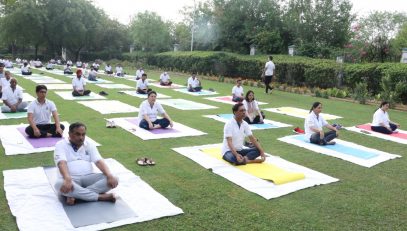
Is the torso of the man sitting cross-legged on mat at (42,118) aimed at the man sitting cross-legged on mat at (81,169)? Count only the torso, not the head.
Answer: yes

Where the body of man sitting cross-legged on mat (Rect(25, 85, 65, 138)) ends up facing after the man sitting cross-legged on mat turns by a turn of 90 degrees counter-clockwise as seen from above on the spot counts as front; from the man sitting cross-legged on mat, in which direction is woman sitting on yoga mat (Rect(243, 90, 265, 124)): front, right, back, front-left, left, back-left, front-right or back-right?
front

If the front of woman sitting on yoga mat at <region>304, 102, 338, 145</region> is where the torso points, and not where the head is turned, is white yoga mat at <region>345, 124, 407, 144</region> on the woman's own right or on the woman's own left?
on the woman's own left

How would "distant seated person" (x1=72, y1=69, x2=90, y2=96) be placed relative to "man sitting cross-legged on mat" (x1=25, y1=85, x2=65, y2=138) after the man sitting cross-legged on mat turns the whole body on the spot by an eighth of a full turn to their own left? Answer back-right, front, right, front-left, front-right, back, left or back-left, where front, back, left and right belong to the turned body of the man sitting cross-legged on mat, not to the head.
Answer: back-left

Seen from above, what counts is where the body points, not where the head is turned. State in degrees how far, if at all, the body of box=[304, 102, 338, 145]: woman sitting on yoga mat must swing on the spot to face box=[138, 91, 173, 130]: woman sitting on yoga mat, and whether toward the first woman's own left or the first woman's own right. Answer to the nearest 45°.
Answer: approximately 135° to the first woman's own right

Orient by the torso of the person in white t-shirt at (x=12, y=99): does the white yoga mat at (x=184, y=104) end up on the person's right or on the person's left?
on the person's left

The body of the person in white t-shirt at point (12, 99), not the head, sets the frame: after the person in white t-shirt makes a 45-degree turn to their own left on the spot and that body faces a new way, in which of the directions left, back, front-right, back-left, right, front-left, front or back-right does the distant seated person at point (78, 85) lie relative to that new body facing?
left

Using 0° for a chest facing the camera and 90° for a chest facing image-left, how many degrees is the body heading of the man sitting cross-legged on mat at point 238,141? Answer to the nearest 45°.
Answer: approximately 315°

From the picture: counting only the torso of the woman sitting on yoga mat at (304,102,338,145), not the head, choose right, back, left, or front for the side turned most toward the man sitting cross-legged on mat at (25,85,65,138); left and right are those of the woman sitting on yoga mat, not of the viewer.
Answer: right

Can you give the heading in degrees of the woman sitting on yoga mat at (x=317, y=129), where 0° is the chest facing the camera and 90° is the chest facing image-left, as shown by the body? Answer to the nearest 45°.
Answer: approximately 315°

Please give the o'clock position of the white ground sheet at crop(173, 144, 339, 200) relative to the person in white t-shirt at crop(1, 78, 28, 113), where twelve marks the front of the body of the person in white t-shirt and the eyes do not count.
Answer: The white ground sheet is roughly at 11 o'clock from the person in white t-shirt.

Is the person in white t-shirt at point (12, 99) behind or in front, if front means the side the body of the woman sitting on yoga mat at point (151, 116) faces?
behind

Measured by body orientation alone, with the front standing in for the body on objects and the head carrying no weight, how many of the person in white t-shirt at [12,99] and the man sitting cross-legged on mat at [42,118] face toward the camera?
2

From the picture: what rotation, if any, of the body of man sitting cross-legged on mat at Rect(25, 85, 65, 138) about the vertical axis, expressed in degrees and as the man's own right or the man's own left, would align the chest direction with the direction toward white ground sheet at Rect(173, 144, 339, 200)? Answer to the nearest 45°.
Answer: approximately 45° to the man's own left

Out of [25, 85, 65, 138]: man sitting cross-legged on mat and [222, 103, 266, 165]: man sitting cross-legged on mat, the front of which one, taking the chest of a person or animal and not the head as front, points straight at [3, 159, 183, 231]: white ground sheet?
[25, 85, 65, 138]: man sitting cross-legged on mat
